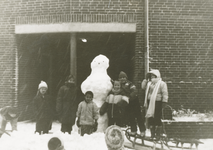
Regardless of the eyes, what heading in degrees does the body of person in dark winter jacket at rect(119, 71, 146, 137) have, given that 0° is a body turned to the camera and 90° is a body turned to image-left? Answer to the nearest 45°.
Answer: approximately 45°

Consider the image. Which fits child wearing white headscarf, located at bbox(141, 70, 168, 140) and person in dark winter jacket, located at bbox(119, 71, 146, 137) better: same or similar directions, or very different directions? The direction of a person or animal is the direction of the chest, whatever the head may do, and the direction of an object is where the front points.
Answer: same or similar directions

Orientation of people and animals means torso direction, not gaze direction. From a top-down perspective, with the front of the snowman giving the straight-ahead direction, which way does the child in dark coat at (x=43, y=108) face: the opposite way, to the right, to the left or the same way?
the same way

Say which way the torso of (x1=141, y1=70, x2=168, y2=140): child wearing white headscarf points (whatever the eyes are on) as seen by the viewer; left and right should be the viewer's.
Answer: facing the viewer and to the left of the viewer

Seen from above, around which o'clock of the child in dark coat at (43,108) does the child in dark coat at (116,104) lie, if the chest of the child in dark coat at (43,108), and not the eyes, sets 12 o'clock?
the child in dark coat at (116,104) is roughly at 10 o'clock from the child in dark coat at (43,108).

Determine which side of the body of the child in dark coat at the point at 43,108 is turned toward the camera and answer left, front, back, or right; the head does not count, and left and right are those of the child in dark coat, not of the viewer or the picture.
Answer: front

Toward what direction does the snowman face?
toward the camera

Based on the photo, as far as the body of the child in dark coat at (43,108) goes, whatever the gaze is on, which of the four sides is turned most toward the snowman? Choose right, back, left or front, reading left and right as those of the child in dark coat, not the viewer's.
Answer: left
